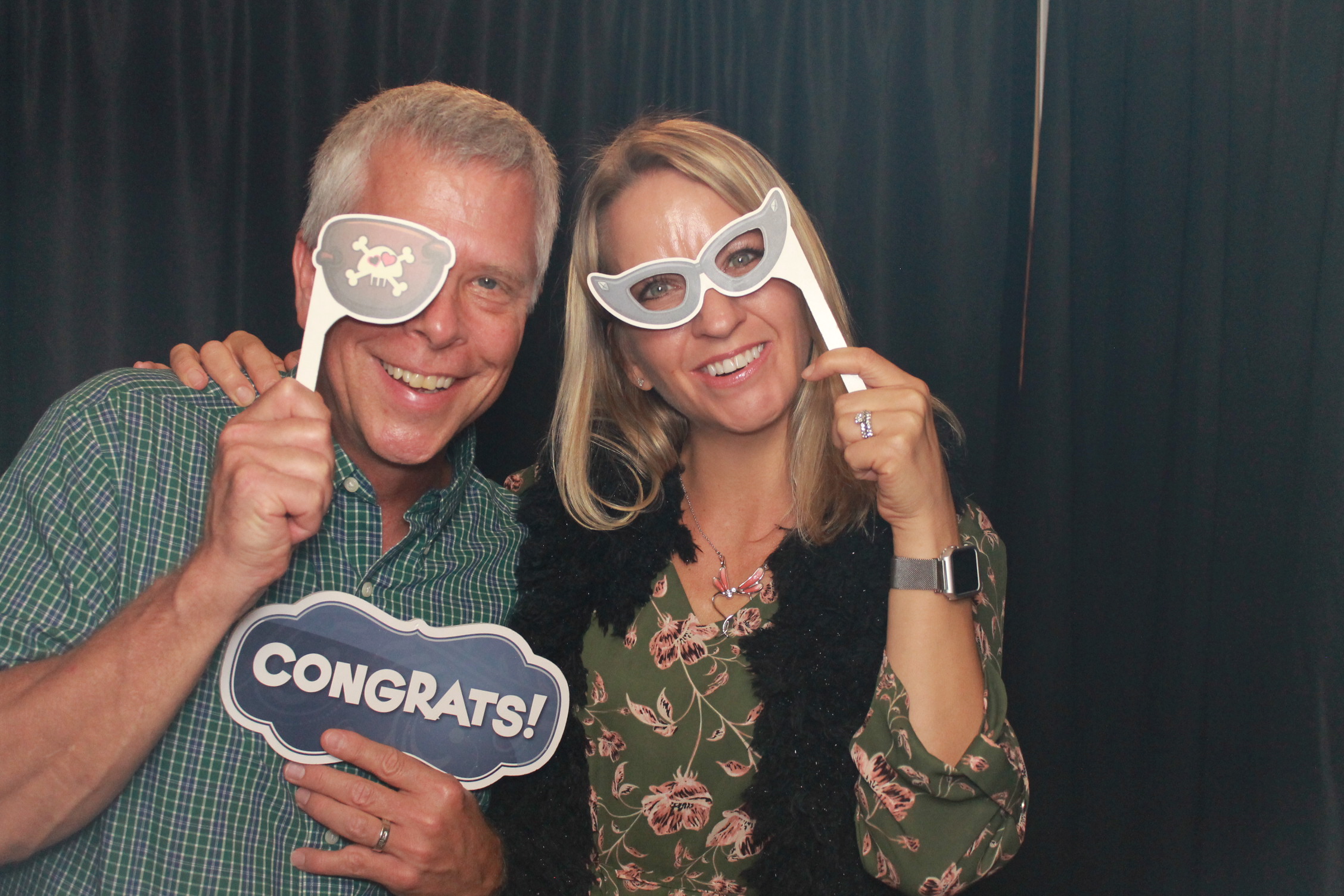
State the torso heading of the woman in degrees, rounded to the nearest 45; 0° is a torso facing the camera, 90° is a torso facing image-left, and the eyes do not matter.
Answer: approximately 0°
